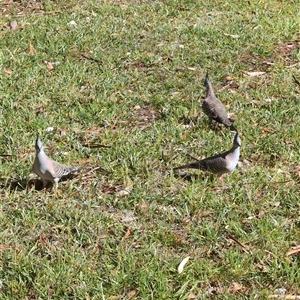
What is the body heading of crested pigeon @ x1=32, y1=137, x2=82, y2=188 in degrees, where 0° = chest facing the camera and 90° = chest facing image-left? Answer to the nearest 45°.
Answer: approximately 45°

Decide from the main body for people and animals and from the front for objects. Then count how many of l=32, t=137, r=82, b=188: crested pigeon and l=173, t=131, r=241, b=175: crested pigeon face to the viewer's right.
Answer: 1

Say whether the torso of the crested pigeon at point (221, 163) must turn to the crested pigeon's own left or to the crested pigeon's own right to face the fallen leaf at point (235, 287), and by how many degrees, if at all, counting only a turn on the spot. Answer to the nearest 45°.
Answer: approximately 90° to the crested pigeon's own right

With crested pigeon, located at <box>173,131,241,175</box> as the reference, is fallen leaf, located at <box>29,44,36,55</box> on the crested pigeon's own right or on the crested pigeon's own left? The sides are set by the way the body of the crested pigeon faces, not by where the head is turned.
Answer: on the crested pigeon's own left

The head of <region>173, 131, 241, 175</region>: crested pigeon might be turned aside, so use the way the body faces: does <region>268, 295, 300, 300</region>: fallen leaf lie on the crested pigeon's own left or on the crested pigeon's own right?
on the crested pigeon's own right

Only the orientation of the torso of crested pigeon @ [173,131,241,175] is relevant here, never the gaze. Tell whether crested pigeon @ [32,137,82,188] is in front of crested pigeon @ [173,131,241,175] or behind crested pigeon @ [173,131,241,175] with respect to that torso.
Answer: behind

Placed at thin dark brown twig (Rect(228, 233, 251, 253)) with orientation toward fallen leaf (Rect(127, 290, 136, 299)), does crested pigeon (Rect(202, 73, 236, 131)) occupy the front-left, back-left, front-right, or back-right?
back-right

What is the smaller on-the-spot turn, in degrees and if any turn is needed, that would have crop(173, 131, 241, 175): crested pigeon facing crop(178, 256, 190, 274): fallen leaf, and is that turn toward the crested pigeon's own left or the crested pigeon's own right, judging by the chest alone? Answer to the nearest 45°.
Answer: approximately 90° to the crested pigeon's own right

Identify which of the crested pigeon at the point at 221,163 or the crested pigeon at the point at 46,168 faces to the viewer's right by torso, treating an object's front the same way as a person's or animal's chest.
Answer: the crested pigeon at the point at 221,163

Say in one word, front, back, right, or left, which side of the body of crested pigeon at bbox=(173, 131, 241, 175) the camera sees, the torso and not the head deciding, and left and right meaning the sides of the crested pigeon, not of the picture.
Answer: right

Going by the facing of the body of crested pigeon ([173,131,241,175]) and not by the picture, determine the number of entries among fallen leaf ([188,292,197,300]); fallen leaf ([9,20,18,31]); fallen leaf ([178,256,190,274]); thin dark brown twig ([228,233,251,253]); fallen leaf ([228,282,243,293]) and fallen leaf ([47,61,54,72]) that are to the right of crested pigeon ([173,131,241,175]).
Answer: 4
